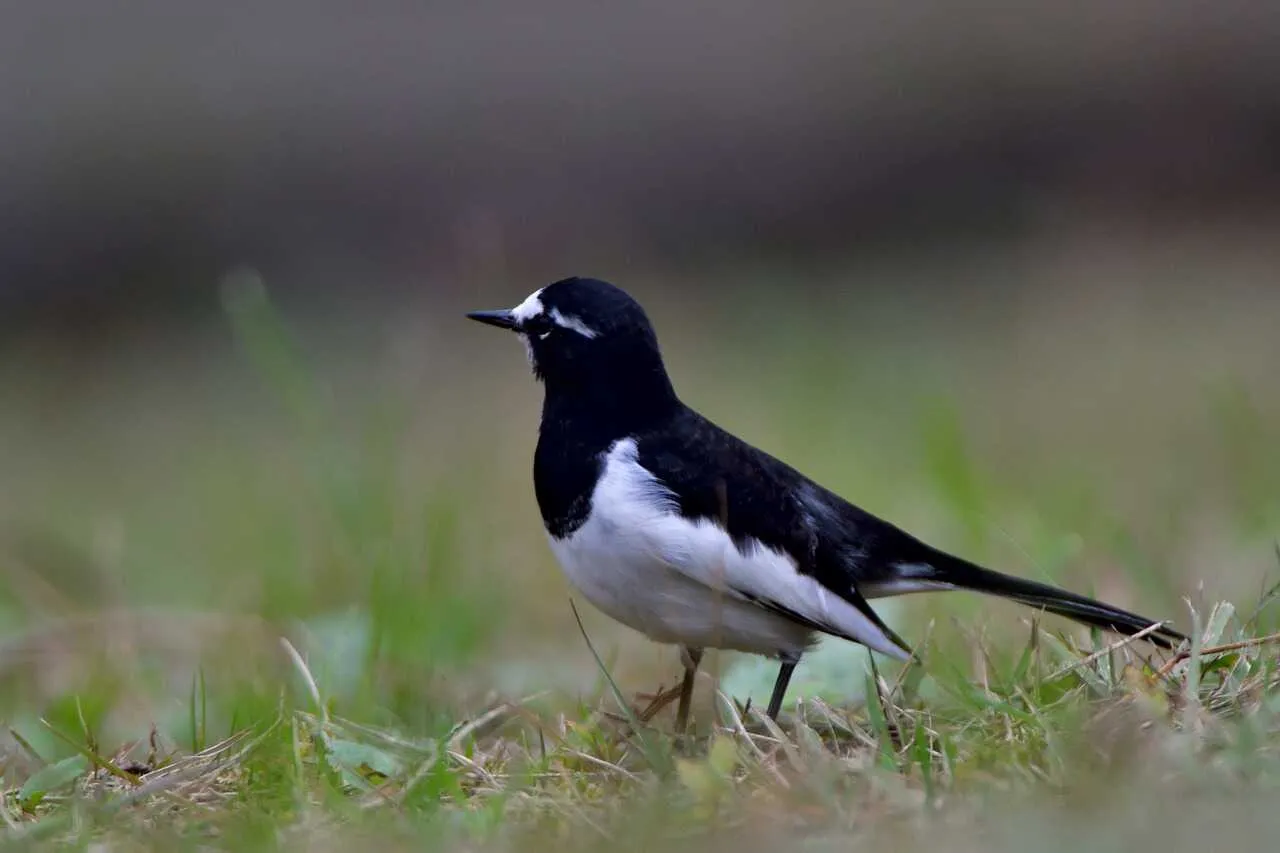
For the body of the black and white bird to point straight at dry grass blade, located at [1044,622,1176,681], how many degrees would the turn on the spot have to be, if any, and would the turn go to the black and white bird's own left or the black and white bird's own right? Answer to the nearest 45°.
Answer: approximately 135° to the black and white bird's own left

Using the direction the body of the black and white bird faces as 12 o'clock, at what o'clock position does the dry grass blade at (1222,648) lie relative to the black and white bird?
The dry grass blade is roughly at 7 o'clock from the black and white bird.

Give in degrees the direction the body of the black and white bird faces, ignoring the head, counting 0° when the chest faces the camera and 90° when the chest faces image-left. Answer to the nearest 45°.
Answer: approximately 90°
